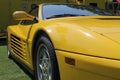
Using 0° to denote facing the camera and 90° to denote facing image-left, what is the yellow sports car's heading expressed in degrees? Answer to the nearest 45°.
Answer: approximately 315°
